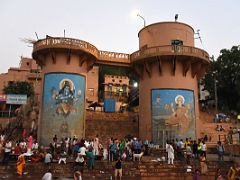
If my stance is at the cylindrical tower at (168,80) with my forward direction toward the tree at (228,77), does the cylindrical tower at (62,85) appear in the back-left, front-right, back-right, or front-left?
back-left

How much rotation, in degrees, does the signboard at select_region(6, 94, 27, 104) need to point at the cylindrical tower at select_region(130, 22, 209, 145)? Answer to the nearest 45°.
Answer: approximately 45° to its left

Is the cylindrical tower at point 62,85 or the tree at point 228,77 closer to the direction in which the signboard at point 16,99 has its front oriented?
the cylindrical tower

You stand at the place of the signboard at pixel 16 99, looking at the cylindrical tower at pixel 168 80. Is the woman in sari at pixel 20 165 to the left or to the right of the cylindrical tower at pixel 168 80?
right

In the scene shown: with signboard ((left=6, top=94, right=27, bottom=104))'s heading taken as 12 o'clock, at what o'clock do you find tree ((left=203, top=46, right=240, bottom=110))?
The tree is roughly at 9 o'clock from the signboard.

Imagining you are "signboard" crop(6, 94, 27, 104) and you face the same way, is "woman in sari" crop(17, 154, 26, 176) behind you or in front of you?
in front

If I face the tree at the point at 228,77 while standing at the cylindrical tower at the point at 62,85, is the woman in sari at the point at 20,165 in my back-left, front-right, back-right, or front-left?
back-right

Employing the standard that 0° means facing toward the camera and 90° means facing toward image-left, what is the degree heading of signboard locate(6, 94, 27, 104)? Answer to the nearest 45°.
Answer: approximately 0°

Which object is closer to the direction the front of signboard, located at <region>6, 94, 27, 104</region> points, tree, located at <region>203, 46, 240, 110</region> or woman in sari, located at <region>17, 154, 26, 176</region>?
the woman in sari
